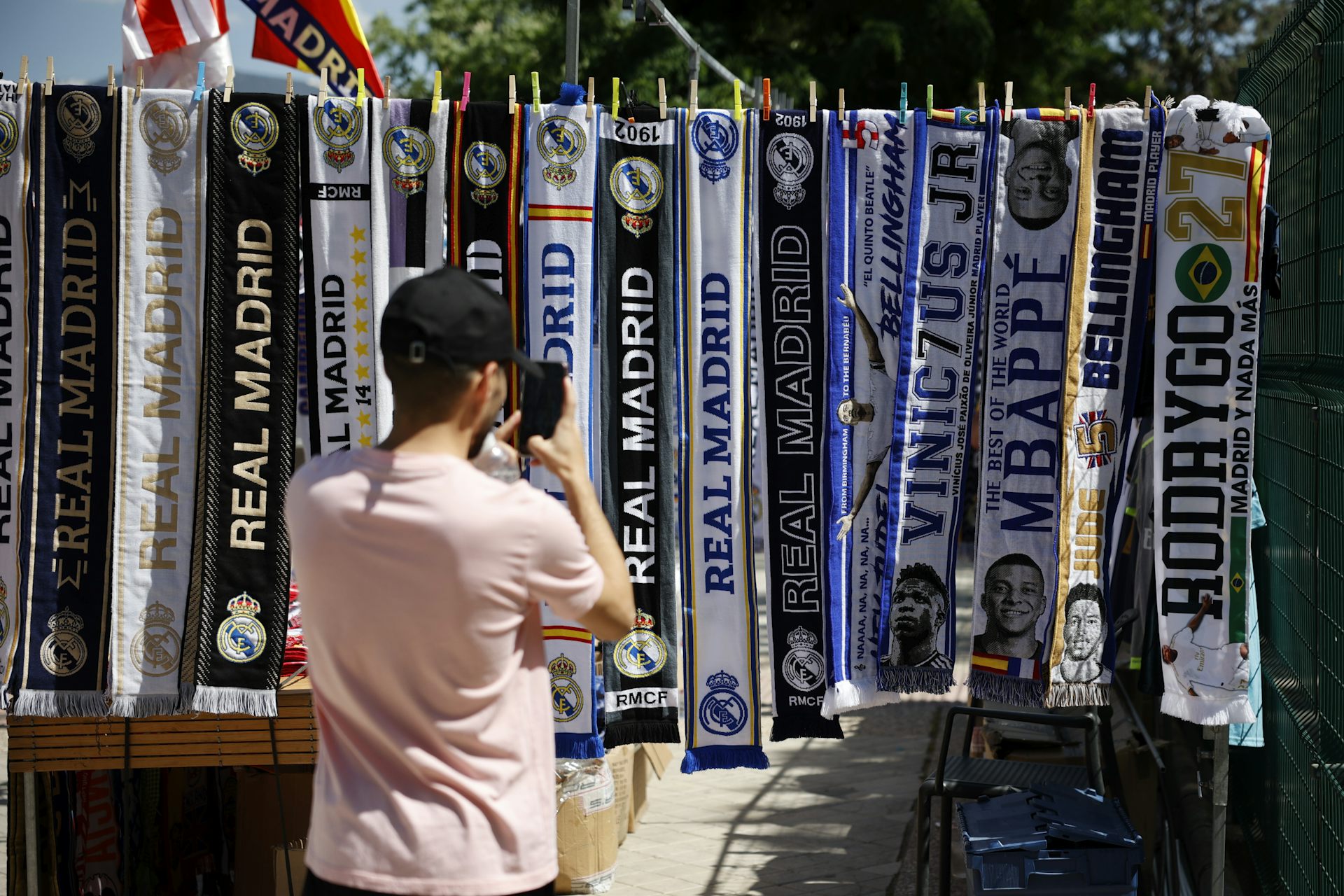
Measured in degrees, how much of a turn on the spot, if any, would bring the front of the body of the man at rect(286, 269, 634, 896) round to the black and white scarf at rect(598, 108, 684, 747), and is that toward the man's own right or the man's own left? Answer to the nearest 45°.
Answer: approximately 45° to the man's own left

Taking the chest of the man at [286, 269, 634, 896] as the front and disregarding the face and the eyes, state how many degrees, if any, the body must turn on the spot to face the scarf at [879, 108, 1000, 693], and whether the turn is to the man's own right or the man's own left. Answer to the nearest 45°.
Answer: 0° — they already face it

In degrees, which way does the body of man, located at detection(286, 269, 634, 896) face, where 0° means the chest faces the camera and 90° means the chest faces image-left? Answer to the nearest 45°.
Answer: approximately 225°

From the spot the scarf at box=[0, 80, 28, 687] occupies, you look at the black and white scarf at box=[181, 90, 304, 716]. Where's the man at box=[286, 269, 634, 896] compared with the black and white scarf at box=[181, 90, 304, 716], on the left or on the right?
right

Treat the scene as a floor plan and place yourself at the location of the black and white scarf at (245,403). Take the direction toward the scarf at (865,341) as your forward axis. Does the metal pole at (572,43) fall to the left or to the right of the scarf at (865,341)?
left

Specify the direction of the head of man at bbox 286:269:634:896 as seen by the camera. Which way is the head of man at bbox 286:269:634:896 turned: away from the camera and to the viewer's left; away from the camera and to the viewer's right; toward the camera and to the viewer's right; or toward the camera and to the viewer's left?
away from the camera and to the viewer's right

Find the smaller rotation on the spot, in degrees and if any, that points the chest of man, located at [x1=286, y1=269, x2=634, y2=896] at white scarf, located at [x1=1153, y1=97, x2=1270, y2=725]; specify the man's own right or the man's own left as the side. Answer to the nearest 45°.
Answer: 0° — they already face it

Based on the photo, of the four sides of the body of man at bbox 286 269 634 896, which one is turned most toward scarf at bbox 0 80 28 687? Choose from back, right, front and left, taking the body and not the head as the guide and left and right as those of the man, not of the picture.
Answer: left
